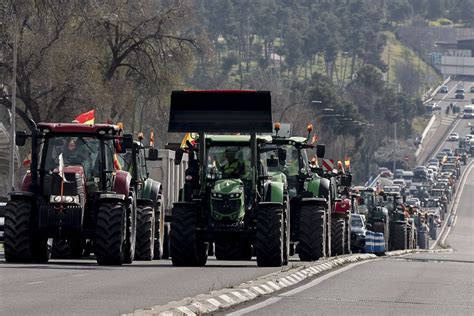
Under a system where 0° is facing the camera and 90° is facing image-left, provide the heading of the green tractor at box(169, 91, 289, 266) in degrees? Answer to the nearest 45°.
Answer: approximately 0°

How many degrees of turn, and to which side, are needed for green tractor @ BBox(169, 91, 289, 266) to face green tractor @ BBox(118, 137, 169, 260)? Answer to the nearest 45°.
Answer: approximately 135° to its right

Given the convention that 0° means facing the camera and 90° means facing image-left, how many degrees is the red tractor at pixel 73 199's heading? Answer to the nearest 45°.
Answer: approximately 0°
